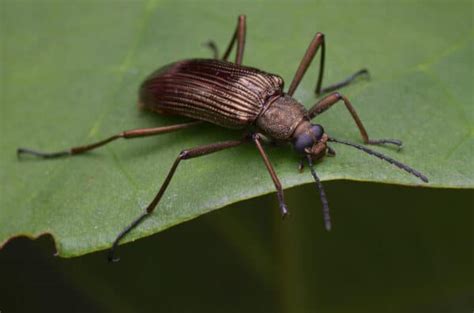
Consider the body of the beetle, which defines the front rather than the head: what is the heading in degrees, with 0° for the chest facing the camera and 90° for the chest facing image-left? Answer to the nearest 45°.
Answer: approximately 315°
